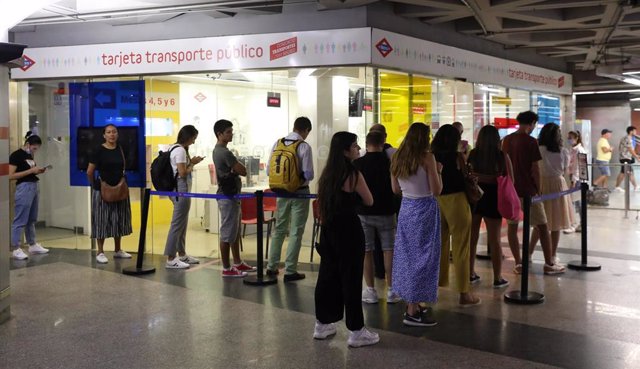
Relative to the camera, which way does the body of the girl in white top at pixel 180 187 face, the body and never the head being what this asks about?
to the viewer's right

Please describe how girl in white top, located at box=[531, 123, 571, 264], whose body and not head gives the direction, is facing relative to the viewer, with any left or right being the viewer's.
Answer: facing away from the viewer

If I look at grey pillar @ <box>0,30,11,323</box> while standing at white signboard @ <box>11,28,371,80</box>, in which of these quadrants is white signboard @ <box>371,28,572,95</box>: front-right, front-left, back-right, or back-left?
back-left

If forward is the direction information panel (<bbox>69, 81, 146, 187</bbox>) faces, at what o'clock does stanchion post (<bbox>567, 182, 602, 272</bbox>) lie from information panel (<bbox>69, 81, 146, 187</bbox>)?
The stanchion post is roughly at 10 o'clock from the information panel.

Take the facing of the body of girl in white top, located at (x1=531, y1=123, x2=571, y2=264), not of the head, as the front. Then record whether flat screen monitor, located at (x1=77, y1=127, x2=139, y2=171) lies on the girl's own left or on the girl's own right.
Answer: on the girl's own left

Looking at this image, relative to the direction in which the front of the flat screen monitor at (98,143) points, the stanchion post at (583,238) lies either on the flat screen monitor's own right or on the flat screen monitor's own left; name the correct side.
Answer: on the flat screen monitor's own left

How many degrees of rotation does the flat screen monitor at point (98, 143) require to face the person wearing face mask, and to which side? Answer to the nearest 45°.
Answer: approximately 90° to its left
